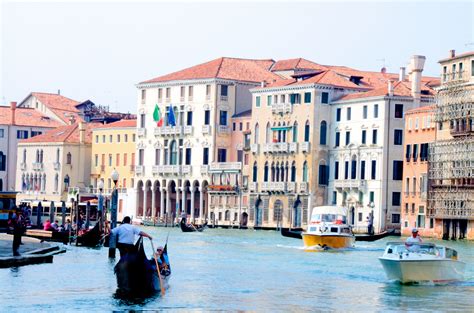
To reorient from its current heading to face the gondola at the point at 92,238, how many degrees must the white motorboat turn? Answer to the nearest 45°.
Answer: approximately 90° to its right

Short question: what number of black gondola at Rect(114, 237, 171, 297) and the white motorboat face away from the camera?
1

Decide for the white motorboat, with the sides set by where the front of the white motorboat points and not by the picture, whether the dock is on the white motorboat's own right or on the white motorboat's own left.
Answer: on the white motorboat's own right

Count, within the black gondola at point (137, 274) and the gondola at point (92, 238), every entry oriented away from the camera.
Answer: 1

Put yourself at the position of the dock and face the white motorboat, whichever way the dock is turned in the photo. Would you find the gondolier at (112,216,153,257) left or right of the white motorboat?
right

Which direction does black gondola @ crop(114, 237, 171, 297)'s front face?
away from the camera

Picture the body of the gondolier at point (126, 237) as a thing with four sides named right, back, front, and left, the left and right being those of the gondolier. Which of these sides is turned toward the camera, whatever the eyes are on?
back

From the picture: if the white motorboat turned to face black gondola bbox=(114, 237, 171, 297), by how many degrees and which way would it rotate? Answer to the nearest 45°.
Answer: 0° — it already faces it
